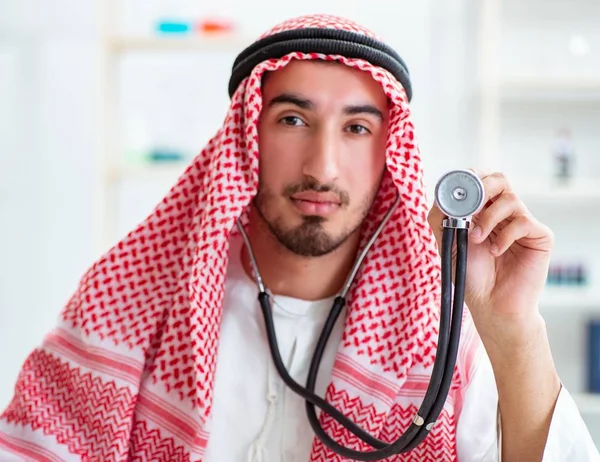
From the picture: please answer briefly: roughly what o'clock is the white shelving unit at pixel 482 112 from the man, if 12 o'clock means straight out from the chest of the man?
The white shelving unit is roughly at 7 o'clock from the man.

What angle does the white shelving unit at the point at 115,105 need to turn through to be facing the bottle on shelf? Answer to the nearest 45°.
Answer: approximately 90° to its left

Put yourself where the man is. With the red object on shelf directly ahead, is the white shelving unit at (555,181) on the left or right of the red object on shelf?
right

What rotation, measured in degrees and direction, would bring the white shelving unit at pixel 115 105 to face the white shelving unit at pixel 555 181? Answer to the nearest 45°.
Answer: approximately 90° to its left

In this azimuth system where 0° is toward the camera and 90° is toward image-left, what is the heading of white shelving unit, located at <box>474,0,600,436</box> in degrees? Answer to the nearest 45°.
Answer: approximately 0°

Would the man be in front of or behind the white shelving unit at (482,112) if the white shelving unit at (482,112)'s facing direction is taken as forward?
in front

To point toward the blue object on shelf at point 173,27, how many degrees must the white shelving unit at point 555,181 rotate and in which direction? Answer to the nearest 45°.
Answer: approximately 45° to its right

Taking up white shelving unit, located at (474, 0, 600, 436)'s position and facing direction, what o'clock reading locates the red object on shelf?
The red object on shelf is roughly at 2 o'clock from the white shelving unit.
